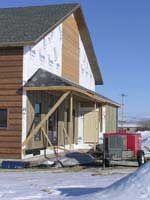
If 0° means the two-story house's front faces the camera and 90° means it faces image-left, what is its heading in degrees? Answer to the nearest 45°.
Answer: approximately 315°

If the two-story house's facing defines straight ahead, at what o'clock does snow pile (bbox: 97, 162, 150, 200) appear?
The snow pile is roughly at 1 o'clock from the two-story house.
